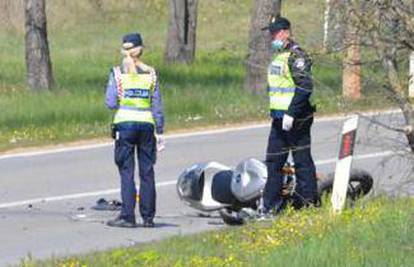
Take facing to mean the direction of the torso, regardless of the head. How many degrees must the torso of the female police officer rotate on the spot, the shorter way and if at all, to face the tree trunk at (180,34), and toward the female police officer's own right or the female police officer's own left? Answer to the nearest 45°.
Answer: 0° — they already face it

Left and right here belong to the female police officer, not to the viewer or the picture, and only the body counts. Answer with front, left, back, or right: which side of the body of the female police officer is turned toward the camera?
back

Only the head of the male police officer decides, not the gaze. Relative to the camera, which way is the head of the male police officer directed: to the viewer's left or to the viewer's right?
to the viewer's left

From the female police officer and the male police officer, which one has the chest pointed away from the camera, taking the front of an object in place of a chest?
the female police officer

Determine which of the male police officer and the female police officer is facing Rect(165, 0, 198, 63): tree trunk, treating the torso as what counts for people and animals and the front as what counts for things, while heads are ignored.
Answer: the female police officer

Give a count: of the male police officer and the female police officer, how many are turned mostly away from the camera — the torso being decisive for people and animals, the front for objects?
1

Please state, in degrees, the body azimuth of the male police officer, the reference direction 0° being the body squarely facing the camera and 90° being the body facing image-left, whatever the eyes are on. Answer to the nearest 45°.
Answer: approximately 45°
